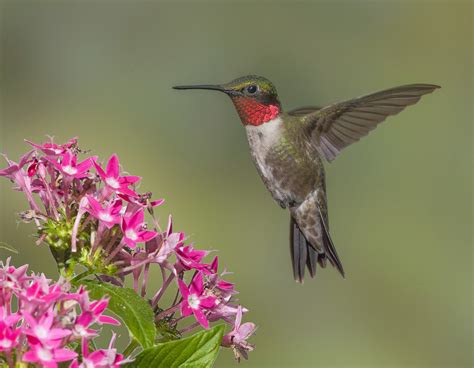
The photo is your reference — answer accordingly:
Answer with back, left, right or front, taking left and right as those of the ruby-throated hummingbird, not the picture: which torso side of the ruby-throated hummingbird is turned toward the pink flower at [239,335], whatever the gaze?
front

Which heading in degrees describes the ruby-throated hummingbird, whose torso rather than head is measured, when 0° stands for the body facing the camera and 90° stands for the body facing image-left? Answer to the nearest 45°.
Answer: approximately 90°
